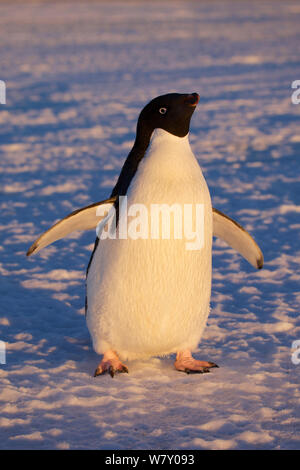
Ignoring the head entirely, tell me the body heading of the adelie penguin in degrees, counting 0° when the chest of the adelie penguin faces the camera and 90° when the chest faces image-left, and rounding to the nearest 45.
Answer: approximately 315°
